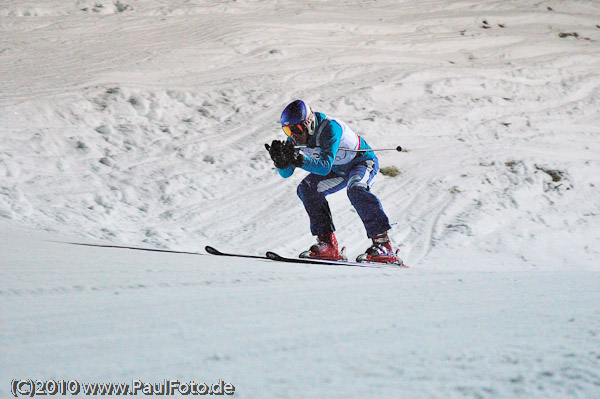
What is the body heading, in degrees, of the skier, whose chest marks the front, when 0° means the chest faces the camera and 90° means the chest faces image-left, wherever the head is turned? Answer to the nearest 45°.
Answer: approximately 45°
